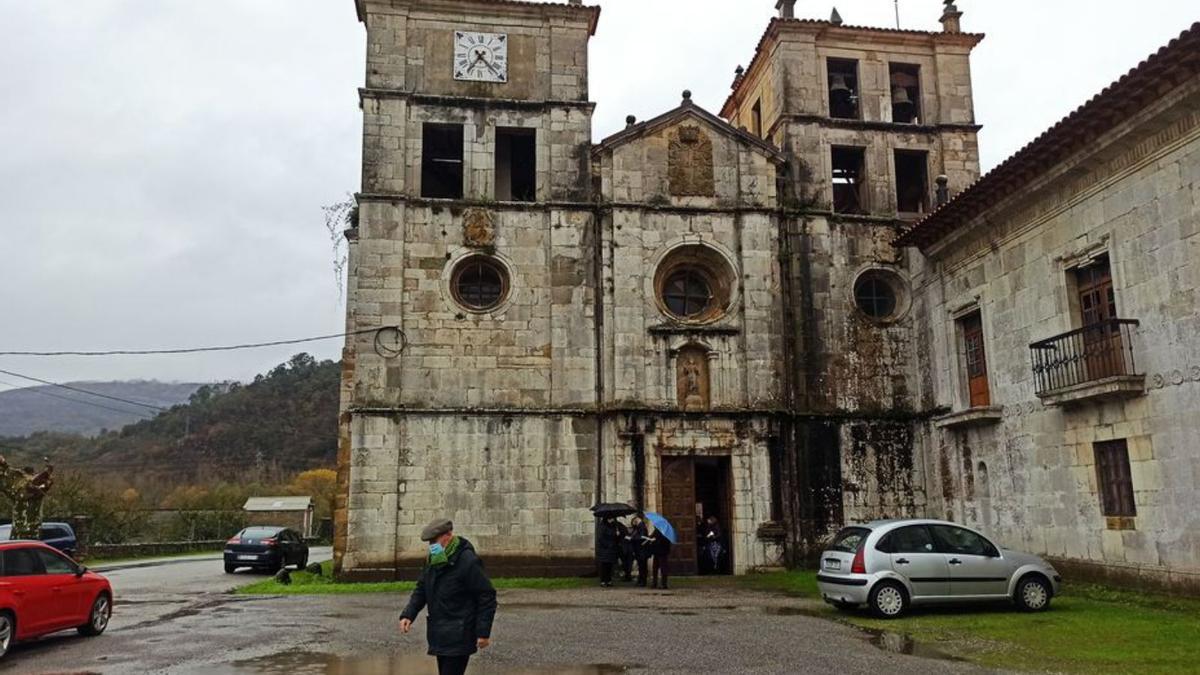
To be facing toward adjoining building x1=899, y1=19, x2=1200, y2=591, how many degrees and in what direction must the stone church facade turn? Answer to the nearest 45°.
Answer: approximately 90° to its left

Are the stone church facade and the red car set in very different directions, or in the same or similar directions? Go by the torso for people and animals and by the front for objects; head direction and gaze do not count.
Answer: very different directions

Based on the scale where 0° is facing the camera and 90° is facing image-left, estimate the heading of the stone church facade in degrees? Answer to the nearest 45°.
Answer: approximately 0°

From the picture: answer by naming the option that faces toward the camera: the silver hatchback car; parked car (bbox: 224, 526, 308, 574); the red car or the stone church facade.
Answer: the stone church facade

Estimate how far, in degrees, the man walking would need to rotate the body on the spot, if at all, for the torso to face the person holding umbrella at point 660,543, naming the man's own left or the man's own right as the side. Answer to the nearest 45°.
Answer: approximately 135° to the man's own right

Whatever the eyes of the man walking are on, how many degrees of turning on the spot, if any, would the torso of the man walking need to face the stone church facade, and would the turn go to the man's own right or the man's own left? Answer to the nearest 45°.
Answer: approximately 135° to the man's own right

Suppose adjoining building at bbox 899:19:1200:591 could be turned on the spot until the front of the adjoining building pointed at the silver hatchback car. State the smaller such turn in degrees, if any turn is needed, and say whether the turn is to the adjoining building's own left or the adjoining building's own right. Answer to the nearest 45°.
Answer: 0° — it already faces it

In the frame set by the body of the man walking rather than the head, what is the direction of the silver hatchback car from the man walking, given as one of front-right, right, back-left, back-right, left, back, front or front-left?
back

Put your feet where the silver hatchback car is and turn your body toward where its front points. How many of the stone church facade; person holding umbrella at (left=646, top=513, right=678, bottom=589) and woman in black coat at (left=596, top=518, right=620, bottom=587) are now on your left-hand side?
3

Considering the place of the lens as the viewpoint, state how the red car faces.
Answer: facing away from the viewer and to the right of the viewer
